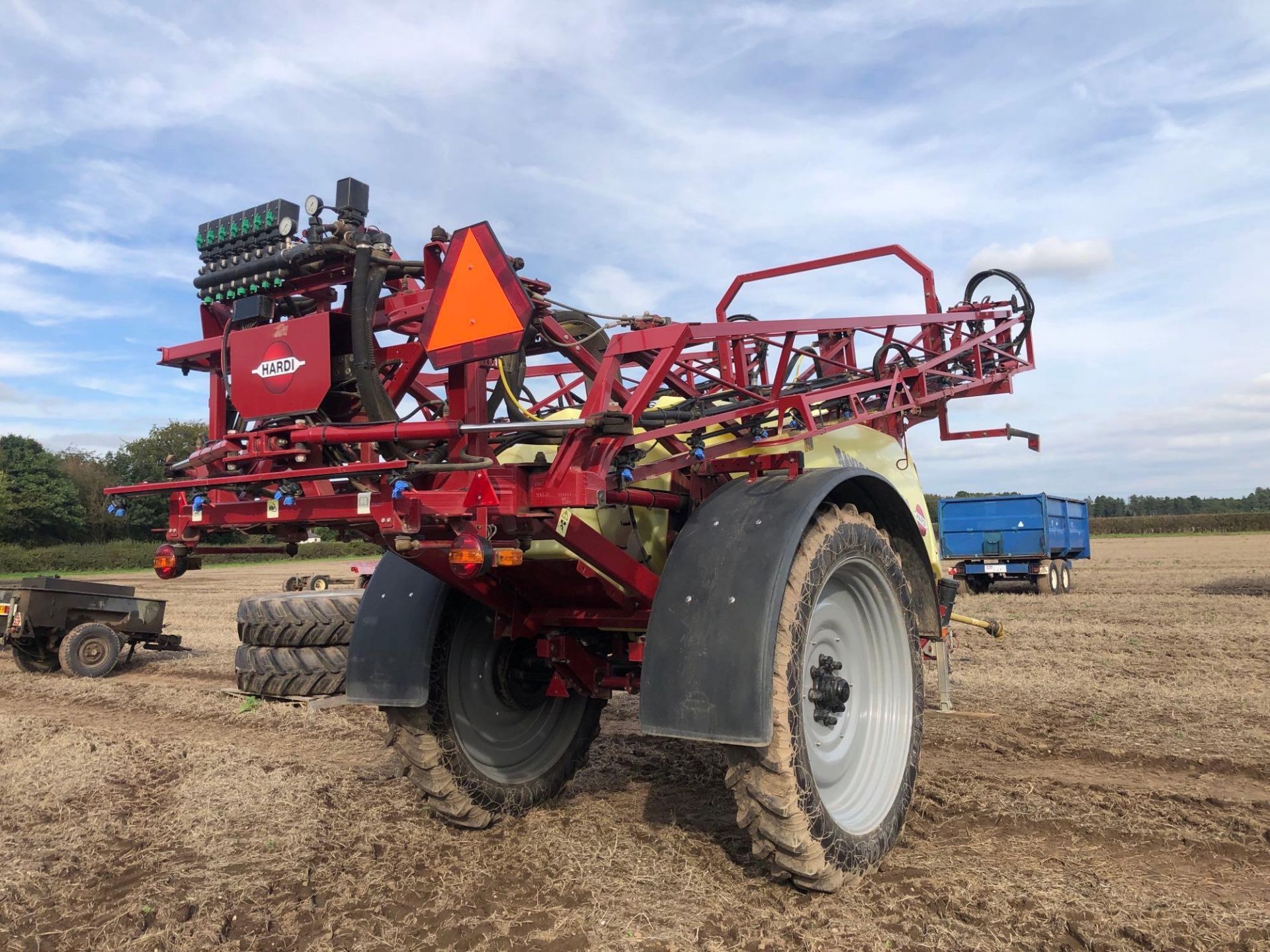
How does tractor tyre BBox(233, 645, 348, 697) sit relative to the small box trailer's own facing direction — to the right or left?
on its right

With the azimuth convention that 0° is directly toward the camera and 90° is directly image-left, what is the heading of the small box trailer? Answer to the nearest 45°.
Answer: approximately 225°

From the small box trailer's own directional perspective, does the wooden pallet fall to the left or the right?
on its right
